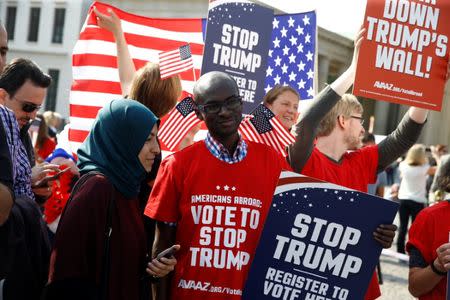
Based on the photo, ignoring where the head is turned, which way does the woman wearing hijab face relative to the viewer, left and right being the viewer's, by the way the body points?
facing to the right of the viewer

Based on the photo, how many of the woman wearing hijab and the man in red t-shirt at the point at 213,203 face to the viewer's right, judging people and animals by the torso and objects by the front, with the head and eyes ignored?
1

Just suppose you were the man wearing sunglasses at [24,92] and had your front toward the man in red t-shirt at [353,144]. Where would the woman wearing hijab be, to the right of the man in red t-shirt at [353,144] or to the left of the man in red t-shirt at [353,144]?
right

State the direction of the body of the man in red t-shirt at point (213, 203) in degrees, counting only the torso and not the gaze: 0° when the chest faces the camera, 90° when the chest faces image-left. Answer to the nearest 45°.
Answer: approximately 0°

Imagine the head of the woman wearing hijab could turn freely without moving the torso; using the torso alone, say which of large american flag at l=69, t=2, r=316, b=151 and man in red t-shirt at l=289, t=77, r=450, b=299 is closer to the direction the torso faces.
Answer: the man in red t-shirt
